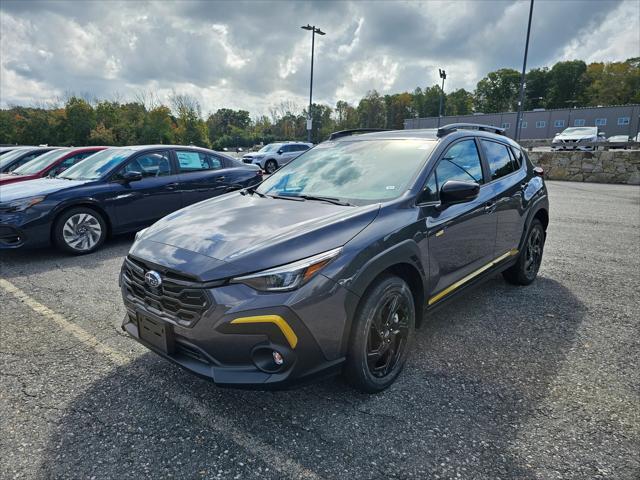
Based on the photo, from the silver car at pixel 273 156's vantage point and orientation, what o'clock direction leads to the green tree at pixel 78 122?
The green tree is roughly at 3 o'clock from the silver car.

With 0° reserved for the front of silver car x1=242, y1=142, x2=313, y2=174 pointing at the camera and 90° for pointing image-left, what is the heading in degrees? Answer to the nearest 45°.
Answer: approximately 45°

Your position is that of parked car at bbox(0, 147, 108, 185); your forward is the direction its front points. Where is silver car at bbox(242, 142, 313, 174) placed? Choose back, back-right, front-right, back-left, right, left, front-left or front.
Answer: back

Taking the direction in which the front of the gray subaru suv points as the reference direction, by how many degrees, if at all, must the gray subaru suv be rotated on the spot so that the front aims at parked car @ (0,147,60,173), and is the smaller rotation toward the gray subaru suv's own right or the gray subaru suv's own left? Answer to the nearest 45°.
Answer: approximately 90° to the gray subaru suv's own right

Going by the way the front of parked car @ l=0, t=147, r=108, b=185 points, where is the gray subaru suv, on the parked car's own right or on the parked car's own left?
on the parked car's own left

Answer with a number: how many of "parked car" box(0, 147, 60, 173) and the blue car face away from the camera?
0

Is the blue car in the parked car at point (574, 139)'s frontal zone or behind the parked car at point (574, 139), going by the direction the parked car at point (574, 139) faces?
frontal zone

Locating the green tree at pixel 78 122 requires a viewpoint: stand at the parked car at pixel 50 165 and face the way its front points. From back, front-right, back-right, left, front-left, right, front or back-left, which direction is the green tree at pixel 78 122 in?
back-right

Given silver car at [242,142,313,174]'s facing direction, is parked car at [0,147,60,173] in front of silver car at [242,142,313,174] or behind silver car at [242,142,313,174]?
in front

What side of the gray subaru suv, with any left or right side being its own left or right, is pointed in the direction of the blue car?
right

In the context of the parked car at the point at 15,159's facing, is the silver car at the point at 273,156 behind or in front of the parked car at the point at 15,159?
behind
